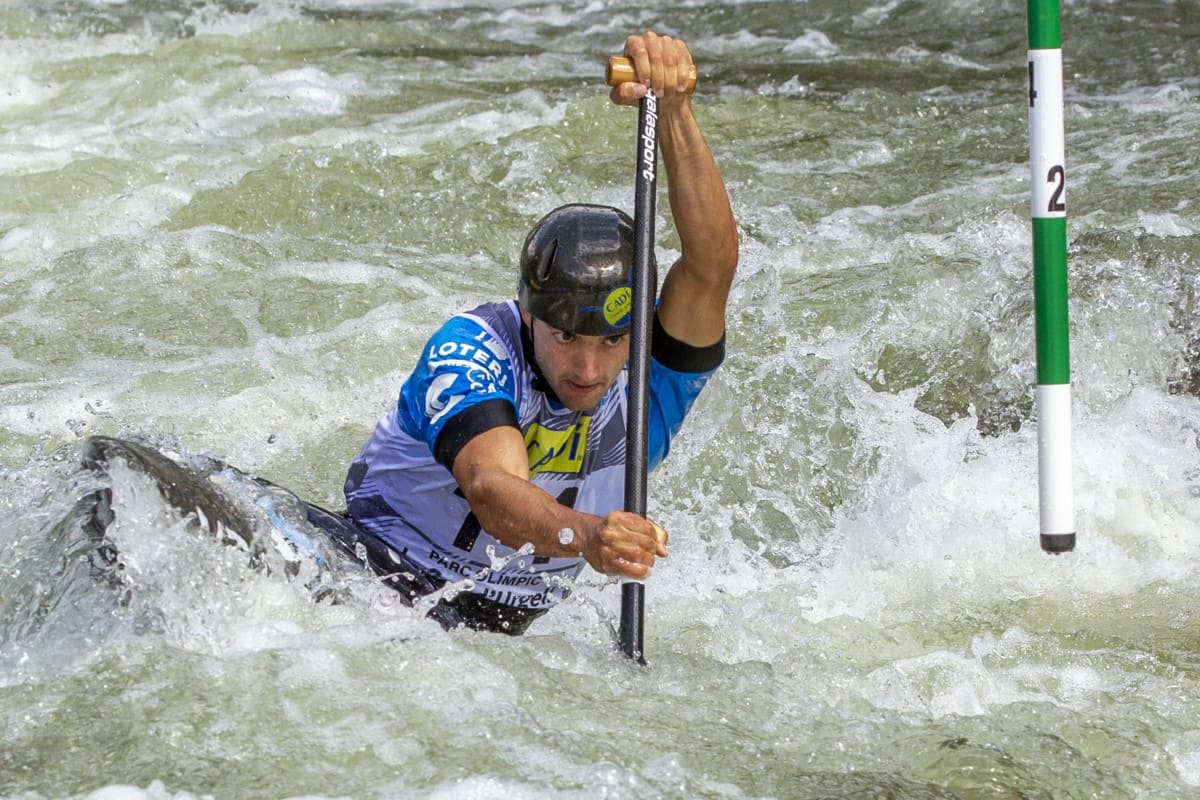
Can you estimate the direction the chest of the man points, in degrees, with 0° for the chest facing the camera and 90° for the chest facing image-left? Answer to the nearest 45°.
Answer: approximately 315°

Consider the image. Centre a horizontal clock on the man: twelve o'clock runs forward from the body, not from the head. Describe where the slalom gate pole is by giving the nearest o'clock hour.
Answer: The slalom gate pole is roughly at 11 o'clock from the man.
